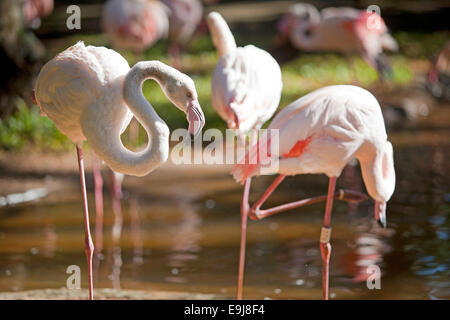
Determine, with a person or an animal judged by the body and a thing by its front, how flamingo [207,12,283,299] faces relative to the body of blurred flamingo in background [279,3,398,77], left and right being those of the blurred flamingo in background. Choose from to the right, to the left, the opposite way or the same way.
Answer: to the right

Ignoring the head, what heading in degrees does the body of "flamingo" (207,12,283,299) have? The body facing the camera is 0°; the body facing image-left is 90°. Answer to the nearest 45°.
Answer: approximately 180°

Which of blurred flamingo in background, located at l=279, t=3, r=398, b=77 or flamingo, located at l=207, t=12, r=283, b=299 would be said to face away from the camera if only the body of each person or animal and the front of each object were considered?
the flamingo

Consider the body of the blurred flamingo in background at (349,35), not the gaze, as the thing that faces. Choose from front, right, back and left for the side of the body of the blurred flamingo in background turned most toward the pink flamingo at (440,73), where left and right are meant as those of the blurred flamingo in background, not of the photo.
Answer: back

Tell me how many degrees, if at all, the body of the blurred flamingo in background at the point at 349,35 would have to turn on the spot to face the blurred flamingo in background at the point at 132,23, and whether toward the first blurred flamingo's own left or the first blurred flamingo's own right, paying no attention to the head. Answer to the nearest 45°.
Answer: approximately 45° to the first blurred flamingo's own left

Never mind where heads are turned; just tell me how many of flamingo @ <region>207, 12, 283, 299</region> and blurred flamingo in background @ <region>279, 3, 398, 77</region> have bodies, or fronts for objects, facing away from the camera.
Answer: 1

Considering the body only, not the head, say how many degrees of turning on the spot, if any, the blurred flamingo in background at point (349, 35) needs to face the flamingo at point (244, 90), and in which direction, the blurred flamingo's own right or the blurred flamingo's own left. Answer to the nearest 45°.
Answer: approximately 90° to the blurred flamingo's own left

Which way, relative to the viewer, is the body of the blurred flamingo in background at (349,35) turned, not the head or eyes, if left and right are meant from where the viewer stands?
facing to the left of the viewer
